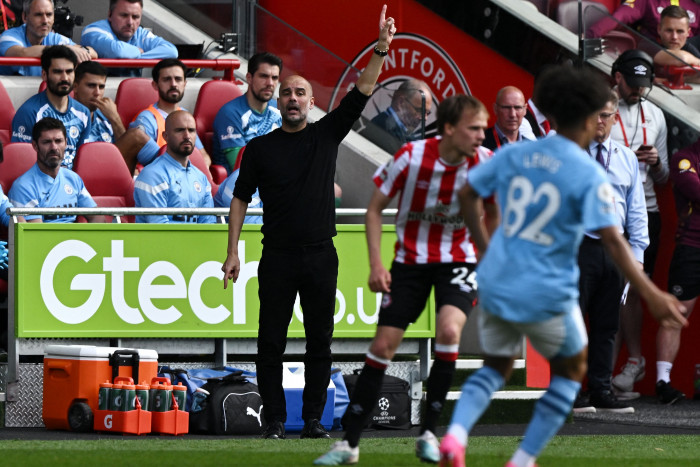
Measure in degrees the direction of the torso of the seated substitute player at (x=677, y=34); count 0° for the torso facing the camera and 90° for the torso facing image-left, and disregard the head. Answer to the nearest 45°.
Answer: approximately 0°

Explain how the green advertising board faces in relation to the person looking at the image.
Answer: facing the viewer

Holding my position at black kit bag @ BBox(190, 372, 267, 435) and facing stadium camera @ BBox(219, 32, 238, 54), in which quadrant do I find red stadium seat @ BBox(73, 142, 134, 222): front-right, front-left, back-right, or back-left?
front-left

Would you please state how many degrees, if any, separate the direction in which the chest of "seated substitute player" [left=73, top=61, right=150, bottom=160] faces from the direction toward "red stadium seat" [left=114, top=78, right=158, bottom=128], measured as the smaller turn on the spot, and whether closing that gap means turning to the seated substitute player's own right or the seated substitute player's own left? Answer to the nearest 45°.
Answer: approximately 90° to the seated substitute player's own left

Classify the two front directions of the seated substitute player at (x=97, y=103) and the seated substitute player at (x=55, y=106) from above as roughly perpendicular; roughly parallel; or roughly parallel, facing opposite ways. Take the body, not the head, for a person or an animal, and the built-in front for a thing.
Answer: roughly parallel

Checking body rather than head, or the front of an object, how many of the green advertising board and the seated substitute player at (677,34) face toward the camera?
2

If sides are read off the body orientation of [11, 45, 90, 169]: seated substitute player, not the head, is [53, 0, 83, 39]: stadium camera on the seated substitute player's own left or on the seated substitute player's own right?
on the seated substitute player's own left

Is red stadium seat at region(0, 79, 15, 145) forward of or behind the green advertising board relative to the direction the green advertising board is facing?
behind

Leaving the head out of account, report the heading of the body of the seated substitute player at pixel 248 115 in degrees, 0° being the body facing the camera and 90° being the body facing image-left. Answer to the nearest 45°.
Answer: approximately 315°

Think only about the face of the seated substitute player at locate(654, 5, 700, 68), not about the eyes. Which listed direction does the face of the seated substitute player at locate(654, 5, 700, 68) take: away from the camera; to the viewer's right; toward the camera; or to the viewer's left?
toward the camera
